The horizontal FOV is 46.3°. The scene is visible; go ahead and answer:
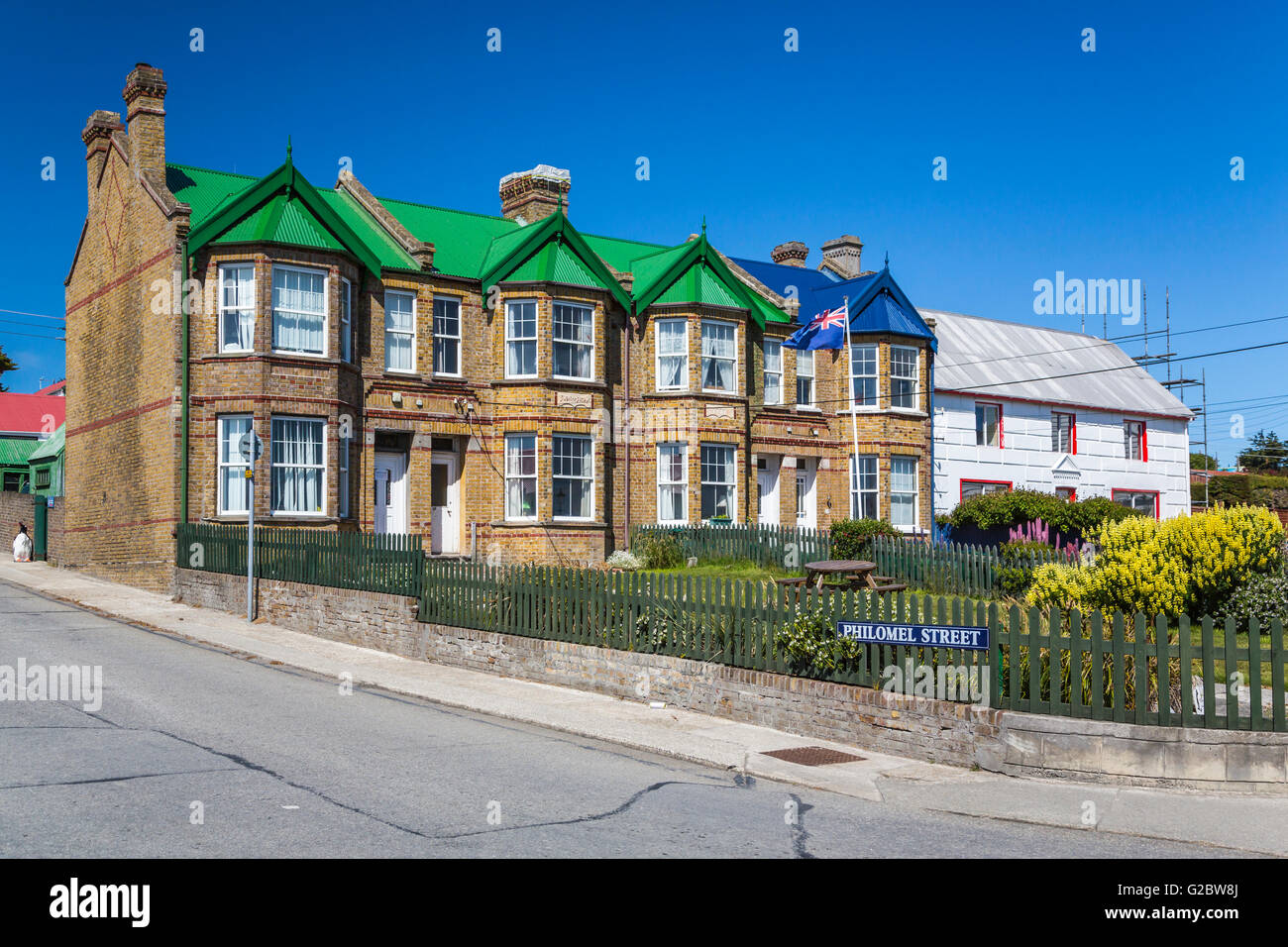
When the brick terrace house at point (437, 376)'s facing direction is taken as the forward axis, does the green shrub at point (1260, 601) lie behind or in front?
in front

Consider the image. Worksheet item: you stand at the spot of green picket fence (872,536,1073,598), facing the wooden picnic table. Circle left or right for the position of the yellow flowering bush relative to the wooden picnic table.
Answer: left

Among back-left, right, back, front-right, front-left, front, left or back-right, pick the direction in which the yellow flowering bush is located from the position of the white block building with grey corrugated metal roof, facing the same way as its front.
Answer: front-right

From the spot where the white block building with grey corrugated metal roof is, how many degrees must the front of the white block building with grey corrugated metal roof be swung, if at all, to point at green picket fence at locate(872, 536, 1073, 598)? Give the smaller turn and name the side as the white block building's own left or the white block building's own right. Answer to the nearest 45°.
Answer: approximately 45° to the white block building's own right

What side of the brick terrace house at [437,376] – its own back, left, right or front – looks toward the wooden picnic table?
front

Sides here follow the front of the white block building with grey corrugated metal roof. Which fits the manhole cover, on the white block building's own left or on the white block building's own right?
on the white block building's own right

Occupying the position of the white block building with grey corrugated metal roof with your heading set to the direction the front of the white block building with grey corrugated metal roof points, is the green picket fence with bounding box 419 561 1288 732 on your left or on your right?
on your right

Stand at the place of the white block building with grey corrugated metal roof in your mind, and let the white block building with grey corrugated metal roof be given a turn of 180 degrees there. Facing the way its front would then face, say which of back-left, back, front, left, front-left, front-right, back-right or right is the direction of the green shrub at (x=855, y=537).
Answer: back-left

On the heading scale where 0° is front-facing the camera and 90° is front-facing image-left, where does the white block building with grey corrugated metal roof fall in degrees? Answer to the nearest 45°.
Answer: approximately 315°

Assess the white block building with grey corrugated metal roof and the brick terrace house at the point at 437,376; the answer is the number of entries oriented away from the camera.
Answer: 0

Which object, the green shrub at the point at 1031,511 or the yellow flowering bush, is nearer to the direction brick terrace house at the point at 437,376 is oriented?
the yellow flowering bush

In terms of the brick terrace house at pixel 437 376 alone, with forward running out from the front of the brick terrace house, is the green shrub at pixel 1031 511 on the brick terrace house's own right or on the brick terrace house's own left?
on the brick terrace house's own left
